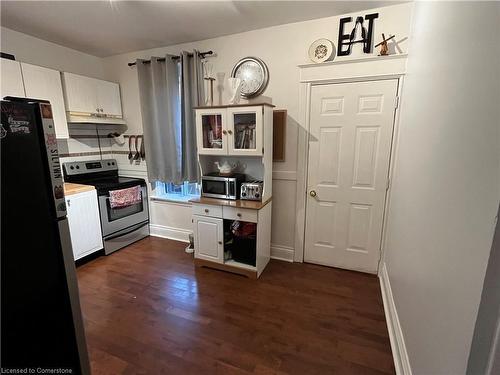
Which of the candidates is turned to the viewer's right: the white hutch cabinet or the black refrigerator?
the black refrigerator

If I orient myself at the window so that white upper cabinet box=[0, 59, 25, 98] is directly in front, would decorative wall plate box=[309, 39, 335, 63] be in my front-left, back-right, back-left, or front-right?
back-left

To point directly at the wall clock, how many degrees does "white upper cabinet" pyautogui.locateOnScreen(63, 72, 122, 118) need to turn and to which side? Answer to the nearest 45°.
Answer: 0° — it already faces it

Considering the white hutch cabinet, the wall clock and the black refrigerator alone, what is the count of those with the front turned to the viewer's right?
1

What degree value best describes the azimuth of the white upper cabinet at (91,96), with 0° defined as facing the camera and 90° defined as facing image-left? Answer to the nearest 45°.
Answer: approximately 315°

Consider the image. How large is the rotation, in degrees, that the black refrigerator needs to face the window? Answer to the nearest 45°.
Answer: approximately 45° to its left

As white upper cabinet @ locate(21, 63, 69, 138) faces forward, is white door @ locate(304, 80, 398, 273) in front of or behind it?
in front

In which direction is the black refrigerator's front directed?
to the viewer's right

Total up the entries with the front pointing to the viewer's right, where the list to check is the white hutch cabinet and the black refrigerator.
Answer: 1

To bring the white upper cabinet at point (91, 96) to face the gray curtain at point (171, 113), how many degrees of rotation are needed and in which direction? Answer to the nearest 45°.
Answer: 0° — it already faces it

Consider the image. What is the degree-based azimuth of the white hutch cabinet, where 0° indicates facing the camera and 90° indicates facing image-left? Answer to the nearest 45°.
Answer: approximately 45°

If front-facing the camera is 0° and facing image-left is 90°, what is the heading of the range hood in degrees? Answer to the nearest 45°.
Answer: approximately 315°

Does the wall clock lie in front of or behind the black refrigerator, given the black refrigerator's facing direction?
in front

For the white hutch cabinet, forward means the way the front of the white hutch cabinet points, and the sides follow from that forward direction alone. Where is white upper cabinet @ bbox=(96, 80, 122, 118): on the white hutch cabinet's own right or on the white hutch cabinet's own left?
on the white hutch cabinet's own right
